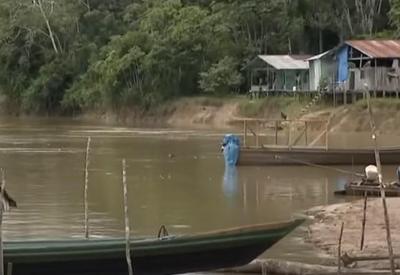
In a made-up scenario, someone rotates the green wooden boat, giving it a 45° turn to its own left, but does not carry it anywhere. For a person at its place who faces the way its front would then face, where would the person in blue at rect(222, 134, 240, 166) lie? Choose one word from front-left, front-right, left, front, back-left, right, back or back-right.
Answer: front-left

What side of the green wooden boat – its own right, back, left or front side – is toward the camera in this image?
right

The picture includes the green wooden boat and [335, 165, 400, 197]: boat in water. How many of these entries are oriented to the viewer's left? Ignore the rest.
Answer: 1

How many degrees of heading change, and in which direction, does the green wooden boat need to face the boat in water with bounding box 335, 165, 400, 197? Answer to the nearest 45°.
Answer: approximately 45° to its left

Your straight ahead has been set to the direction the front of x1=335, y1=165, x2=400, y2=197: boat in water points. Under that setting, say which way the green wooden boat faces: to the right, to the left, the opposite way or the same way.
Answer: the opposite way

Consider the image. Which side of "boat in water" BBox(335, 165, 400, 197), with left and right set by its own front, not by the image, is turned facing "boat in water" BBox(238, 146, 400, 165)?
right

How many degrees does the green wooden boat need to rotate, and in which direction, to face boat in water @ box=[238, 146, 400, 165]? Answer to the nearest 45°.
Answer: approximately 90° to its left

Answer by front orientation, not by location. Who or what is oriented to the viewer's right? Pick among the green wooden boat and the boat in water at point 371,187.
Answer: the green wooden boat
